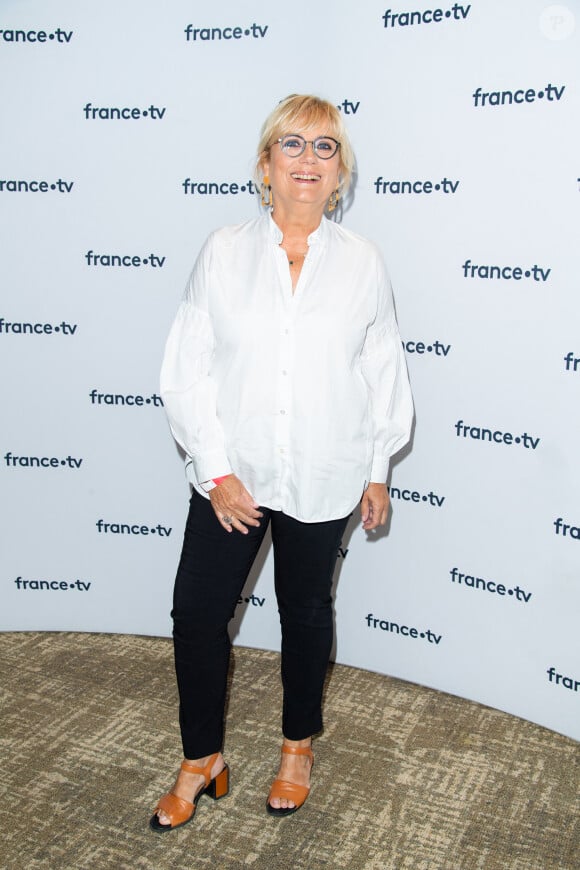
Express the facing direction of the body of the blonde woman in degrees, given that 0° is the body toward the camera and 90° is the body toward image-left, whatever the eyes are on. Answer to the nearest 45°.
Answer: approximately 0°
